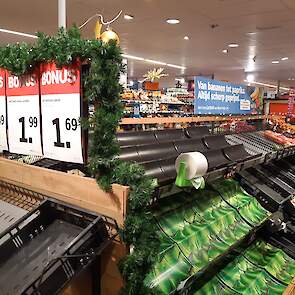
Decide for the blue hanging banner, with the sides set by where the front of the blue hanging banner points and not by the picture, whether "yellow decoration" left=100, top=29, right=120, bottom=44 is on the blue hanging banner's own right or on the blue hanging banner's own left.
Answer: on the blue hanging banner's own right

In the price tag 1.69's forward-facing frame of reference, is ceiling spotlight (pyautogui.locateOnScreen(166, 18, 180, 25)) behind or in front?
behind

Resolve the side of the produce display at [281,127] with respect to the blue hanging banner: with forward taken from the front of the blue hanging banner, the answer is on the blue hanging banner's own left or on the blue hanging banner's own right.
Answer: on the blue hanging banner's own left

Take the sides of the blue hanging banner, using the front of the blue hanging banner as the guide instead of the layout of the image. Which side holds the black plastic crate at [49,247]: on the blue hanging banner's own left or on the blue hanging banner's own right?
on the blue hanging banner's own right

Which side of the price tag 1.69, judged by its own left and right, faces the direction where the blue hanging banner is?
back

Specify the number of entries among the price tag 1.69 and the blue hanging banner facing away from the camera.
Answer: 0

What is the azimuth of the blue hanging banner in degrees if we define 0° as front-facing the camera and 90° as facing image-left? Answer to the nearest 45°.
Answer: approximately 315°

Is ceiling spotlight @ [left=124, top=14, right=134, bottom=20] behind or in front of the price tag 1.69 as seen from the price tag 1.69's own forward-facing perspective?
behind
